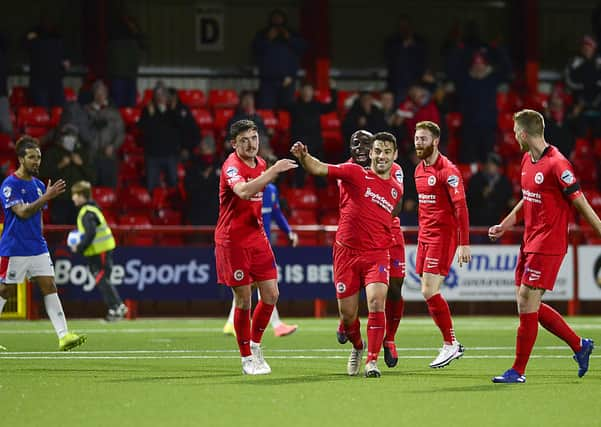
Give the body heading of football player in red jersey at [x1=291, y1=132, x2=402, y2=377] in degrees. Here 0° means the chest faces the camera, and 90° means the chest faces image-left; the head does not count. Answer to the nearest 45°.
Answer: approximately 0°

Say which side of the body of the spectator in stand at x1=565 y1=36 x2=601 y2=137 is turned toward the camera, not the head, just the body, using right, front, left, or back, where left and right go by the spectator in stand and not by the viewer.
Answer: front

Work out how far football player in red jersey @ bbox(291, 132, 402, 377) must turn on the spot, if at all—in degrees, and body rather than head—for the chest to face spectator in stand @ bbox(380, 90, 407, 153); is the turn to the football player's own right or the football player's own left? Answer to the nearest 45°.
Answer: approximately 180°

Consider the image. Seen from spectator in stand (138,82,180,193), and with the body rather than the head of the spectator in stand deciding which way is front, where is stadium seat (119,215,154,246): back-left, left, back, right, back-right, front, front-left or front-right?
front

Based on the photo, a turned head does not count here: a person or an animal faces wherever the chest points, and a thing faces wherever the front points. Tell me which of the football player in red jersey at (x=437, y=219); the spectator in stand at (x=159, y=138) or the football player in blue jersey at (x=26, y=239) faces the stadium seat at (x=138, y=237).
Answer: the spectator in stand

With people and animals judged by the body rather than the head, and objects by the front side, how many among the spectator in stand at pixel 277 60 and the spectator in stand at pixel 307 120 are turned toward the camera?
2

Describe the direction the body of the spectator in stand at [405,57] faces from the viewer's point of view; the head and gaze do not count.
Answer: toward the camera

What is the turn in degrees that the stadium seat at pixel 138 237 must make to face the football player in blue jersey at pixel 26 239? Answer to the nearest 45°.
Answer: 0° — it already faces them

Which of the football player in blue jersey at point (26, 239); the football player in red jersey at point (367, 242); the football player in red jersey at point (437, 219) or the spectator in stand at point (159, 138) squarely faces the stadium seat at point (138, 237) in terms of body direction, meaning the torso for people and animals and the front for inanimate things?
the spectator in stand

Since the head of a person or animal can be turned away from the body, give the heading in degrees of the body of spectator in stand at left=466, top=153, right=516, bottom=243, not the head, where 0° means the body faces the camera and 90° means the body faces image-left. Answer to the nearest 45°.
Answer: approximately 0°

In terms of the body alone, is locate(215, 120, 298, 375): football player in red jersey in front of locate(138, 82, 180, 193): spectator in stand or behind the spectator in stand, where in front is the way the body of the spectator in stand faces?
in front

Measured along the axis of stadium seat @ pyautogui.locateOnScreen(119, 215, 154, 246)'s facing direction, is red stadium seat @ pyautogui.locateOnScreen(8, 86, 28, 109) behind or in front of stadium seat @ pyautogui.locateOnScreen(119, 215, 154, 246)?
behind

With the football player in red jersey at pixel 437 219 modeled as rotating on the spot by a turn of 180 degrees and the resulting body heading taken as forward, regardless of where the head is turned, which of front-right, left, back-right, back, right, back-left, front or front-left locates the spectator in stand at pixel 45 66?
left

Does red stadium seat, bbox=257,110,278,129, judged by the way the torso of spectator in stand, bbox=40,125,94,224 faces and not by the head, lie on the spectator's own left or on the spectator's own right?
on the spectator's own left
